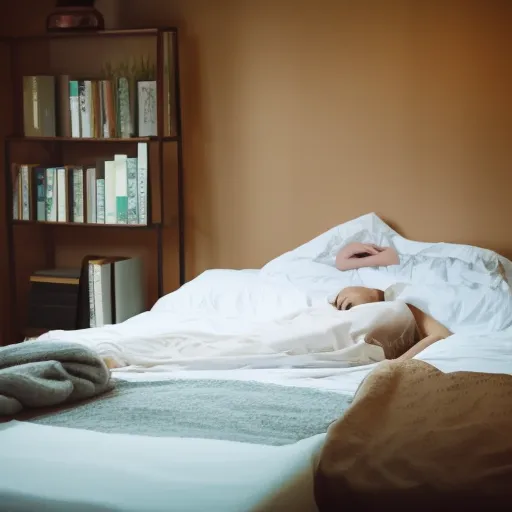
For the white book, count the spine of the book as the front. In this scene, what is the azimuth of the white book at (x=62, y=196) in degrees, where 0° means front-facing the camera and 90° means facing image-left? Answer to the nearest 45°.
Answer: approximately 0°

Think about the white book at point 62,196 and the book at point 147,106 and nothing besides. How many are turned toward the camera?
2
